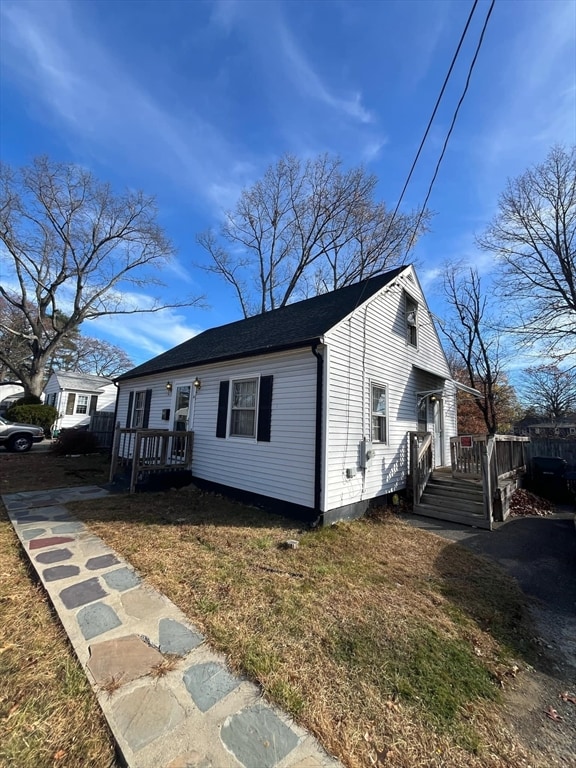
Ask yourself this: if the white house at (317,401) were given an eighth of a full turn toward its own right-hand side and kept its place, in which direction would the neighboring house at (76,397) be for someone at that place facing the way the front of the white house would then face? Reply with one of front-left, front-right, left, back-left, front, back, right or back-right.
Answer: front-right

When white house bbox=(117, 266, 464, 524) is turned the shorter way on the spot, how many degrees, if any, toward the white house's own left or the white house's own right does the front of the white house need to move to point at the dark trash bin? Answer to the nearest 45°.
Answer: approximately 135° to the white house's own left

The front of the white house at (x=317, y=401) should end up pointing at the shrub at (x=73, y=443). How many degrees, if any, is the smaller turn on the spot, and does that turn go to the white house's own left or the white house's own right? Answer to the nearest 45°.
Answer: approximately 90° to the white house's own right

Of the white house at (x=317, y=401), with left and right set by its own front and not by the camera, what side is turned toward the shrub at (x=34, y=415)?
right

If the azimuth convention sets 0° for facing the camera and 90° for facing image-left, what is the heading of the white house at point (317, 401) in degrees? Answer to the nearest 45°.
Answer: approximately 45°

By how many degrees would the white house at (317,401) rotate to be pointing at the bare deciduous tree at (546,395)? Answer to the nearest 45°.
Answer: approximately 180°

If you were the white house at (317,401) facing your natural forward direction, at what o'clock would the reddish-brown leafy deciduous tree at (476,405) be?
The reddish-brown leafy deciduous tree is roughly at 6 o'clock from the white house.

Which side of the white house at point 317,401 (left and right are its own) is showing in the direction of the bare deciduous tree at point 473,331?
back

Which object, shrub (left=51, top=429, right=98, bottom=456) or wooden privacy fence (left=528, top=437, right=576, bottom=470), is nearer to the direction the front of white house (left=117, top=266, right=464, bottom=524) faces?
the shrub

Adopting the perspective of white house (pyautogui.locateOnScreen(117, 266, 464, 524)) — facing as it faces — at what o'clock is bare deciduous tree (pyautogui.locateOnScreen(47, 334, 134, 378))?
The bare deciduous tree is roughly at 3 o'clock from the white house.
